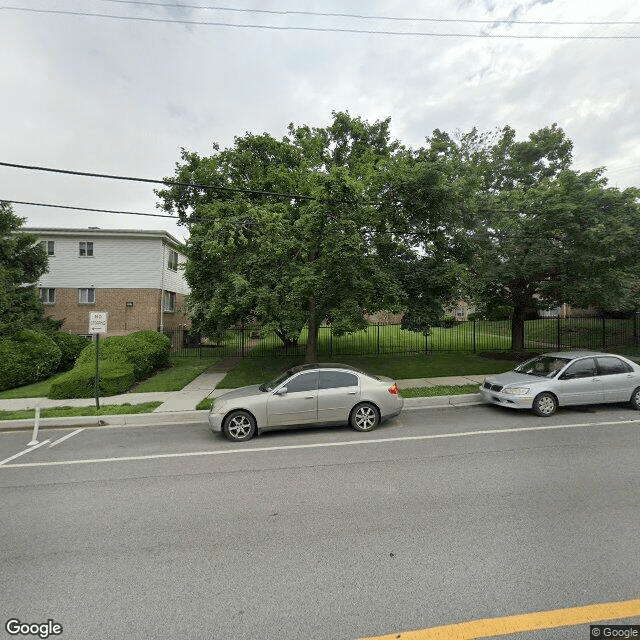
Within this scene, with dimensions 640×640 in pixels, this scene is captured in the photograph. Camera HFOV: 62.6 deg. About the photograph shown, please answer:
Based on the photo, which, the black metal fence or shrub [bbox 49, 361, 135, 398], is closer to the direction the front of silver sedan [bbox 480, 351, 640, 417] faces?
the shrub

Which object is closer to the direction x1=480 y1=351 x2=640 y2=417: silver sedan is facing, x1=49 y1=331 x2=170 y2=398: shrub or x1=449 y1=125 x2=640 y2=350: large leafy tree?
the shrub

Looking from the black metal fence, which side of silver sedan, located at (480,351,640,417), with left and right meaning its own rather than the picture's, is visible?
right

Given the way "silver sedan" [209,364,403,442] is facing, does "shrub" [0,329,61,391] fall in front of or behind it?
in front

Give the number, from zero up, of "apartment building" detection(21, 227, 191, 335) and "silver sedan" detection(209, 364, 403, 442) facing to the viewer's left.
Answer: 1

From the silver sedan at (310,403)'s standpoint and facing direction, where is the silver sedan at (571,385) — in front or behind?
behind

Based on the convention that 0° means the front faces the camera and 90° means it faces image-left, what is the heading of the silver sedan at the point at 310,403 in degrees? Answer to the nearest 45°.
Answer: approximately 90°
